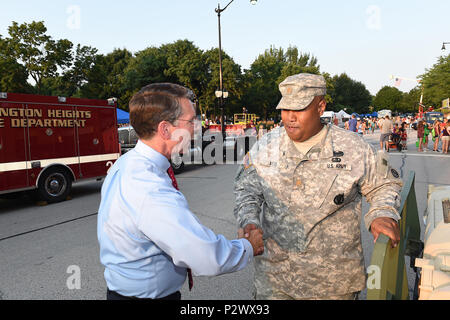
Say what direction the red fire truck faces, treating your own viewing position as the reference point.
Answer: facing the viewer and to the left of the viewer

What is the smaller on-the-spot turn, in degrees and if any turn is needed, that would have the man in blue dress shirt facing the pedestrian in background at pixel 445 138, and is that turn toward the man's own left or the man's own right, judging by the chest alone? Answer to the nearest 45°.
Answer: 0° — they already face them

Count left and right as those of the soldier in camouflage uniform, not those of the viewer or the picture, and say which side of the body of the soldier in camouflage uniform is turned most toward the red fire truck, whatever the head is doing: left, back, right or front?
right

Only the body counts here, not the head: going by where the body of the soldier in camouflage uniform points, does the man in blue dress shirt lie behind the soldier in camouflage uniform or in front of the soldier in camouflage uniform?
in front

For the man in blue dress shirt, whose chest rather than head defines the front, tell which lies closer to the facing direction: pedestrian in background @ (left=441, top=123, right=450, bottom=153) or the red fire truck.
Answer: the pedestrian in background

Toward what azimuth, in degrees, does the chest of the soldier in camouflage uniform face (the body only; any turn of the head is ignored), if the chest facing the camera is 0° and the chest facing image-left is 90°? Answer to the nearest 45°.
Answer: approximately 45°

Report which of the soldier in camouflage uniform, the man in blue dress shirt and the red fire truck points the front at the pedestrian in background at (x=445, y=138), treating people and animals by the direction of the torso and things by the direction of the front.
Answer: the man in blue dress shirt

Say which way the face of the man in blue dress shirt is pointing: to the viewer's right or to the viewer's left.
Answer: to the viewer's right

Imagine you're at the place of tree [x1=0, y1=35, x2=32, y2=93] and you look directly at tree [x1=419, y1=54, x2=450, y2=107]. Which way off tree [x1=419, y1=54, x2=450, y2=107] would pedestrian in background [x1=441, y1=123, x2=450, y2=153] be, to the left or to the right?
right

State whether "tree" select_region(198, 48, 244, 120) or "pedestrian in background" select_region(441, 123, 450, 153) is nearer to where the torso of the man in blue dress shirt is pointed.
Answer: the pedestrian in background

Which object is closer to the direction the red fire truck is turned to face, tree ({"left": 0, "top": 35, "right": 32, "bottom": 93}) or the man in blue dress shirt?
the man in blue dress shirt

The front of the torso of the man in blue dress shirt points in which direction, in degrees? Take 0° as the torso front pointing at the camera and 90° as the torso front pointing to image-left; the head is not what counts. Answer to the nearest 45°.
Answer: approximately 225°
